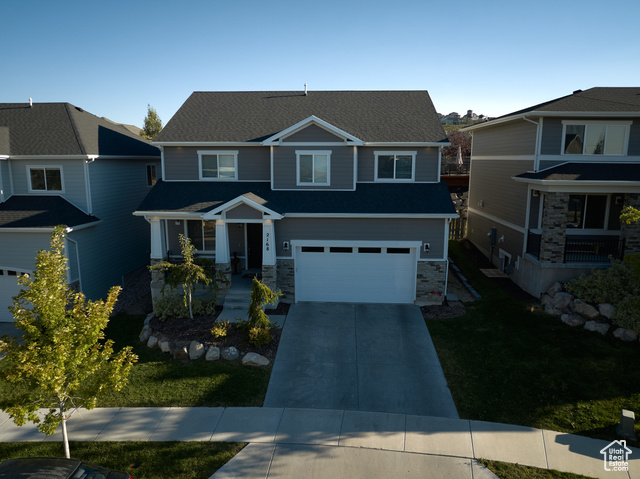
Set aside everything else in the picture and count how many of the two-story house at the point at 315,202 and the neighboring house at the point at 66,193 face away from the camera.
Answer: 0

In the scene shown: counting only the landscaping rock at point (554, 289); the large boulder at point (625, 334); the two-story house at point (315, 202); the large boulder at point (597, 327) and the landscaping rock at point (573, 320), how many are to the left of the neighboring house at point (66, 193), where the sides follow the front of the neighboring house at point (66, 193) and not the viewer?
5

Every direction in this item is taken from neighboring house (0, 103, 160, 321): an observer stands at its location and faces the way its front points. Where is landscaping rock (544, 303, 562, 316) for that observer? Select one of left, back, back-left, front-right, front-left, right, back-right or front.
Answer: left

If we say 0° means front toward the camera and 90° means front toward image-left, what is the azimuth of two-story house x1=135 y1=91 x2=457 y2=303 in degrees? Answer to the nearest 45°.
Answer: approximately 0°

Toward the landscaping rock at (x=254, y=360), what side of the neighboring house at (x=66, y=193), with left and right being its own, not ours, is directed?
left

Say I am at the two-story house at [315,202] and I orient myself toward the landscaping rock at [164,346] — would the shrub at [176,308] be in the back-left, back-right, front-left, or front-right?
front-right

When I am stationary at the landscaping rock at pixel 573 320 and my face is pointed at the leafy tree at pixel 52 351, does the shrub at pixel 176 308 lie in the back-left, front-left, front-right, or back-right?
front-right

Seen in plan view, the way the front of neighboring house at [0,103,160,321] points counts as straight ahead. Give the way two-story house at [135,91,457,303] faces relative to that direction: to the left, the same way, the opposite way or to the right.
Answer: the same way

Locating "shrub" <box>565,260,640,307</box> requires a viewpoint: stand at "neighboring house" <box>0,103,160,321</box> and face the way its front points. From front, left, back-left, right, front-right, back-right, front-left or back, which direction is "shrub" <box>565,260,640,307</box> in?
left

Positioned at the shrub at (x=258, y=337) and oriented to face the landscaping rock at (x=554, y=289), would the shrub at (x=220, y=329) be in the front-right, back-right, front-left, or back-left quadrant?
back-left

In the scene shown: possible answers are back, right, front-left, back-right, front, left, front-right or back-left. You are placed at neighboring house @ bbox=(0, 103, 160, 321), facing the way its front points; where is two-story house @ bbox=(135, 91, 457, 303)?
left

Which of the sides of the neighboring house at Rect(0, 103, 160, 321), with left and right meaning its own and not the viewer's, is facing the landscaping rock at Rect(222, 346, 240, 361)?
left

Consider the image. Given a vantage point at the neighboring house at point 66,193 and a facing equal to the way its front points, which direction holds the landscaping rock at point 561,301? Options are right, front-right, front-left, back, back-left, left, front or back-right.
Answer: left

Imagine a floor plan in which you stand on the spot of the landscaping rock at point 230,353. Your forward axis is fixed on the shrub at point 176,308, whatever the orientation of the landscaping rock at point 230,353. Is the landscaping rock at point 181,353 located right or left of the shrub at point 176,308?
left
